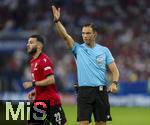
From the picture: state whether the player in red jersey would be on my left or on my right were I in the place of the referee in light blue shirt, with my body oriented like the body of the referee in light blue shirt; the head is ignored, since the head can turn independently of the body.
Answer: on my right

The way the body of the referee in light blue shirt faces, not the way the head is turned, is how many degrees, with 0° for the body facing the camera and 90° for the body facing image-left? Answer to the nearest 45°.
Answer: approximately 0°
